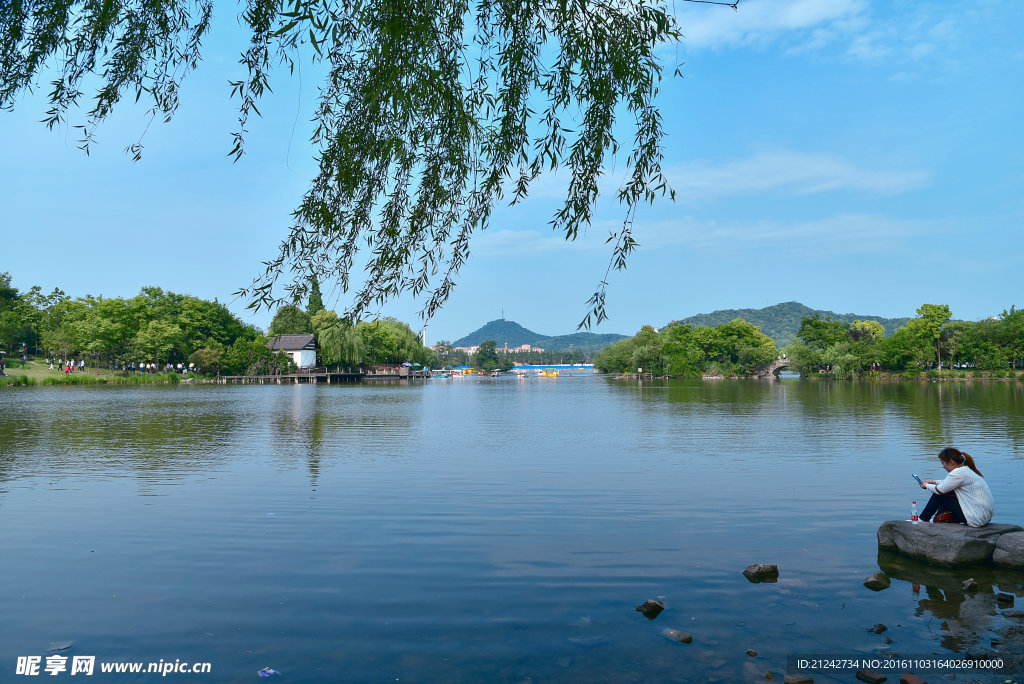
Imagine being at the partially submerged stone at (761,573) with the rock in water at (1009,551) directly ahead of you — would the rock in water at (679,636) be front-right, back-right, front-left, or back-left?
back-right

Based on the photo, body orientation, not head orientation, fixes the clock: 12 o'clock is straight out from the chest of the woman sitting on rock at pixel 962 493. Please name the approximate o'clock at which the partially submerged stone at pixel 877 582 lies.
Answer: The partially submerged stone is roughly at 10 o'clock from the woman sitting on rock.

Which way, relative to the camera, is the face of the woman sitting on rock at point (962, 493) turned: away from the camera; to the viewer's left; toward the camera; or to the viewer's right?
to the viewer's left

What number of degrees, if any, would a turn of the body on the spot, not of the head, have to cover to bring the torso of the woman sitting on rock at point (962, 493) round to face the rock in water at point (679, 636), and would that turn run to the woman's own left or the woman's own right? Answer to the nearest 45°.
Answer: approximately 45° to the woman's own left

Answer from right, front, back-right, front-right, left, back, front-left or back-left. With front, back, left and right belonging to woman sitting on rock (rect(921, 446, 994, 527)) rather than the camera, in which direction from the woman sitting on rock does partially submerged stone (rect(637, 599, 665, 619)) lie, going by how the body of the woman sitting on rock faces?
front-left

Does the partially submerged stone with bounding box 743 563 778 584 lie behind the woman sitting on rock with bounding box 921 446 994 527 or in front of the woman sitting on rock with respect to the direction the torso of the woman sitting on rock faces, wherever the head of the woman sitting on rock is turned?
in front

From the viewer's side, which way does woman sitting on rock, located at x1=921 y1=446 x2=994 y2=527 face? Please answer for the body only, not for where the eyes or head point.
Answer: to the viewer's left
